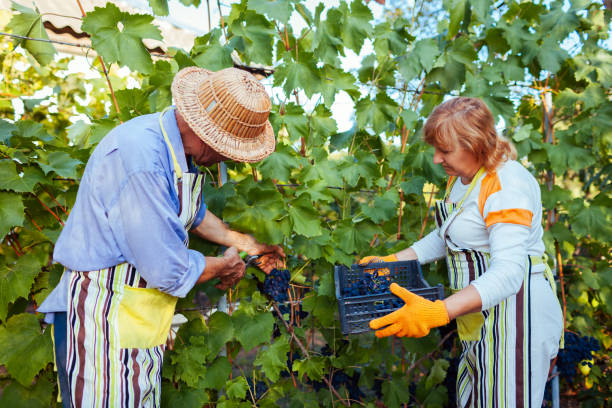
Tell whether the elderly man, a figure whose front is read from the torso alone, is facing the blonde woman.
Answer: yes

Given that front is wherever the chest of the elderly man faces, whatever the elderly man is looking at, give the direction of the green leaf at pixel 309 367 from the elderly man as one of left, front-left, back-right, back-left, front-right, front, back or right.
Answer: front-left

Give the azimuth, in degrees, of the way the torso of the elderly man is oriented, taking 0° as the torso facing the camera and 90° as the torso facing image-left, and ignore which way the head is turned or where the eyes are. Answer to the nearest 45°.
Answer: approximately 270°
